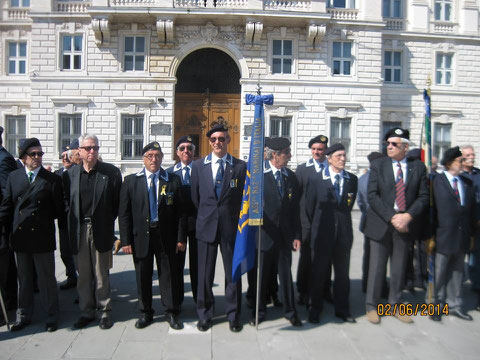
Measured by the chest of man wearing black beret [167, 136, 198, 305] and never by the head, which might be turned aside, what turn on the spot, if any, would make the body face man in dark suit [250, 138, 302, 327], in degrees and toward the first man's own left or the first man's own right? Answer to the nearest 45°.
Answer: approximately 45° to the first man's own left

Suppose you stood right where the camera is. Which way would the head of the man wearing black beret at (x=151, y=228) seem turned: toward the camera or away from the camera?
toward the camera

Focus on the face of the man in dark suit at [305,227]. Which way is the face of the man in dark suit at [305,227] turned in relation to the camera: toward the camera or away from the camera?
toward the camera

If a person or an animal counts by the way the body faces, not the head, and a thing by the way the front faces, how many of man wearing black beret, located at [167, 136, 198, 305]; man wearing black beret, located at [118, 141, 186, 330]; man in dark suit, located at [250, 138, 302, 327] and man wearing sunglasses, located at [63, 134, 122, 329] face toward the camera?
4

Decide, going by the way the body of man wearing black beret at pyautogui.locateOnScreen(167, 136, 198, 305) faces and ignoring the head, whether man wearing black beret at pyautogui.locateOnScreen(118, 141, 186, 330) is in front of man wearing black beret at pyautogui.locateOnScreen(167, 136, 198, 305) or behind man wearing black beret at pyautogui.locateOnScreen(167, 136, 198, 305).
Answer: in front

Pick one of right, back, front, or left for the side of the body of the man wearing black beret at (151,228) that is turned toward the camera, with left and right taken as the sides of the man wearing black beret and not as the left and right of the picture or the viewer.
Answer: front

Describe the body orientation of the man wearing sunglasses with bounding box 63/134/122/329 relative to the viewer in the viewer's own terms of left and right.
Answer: facing the viewer

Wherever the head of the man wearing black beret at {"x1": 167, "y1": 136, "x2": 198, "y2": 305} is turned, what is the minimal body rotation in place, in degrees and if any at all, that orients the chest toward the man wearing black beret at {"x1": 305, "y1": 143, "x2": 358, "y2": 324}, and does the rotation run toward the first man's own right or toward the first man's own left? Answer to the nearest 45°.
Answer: approximately 90° to the first man's own left

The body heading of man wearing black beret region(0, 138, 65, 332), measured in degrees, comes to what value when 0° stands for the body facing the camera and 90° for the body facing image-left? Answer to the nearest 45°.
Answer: approximately 0°

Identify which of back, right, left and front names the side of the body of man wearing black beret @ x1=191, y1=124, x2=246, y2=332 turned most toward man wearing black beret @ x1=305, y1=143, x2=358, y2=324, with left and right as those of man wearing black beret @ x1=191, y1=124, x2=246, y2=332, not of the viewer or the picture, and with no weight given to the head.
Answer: left

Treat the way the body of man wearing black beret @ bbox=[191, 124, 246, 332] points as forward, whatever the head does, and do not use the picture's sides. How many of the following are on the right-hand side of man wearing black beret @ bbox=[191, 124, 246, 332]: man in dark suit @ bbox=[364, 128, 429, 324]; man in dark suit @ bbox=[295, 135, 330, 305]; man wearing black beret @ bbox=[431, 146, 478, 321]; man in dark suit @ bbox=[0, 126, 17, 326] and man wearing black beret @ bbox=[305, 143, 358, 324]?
1

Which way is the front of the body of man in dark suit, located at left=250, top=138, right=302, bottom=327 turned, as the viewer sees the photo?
toward the camera

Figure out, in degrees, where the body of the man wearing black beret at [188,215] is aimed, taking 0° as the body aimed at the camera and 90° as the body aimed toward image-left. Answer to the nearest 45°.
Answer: approximately 0°
